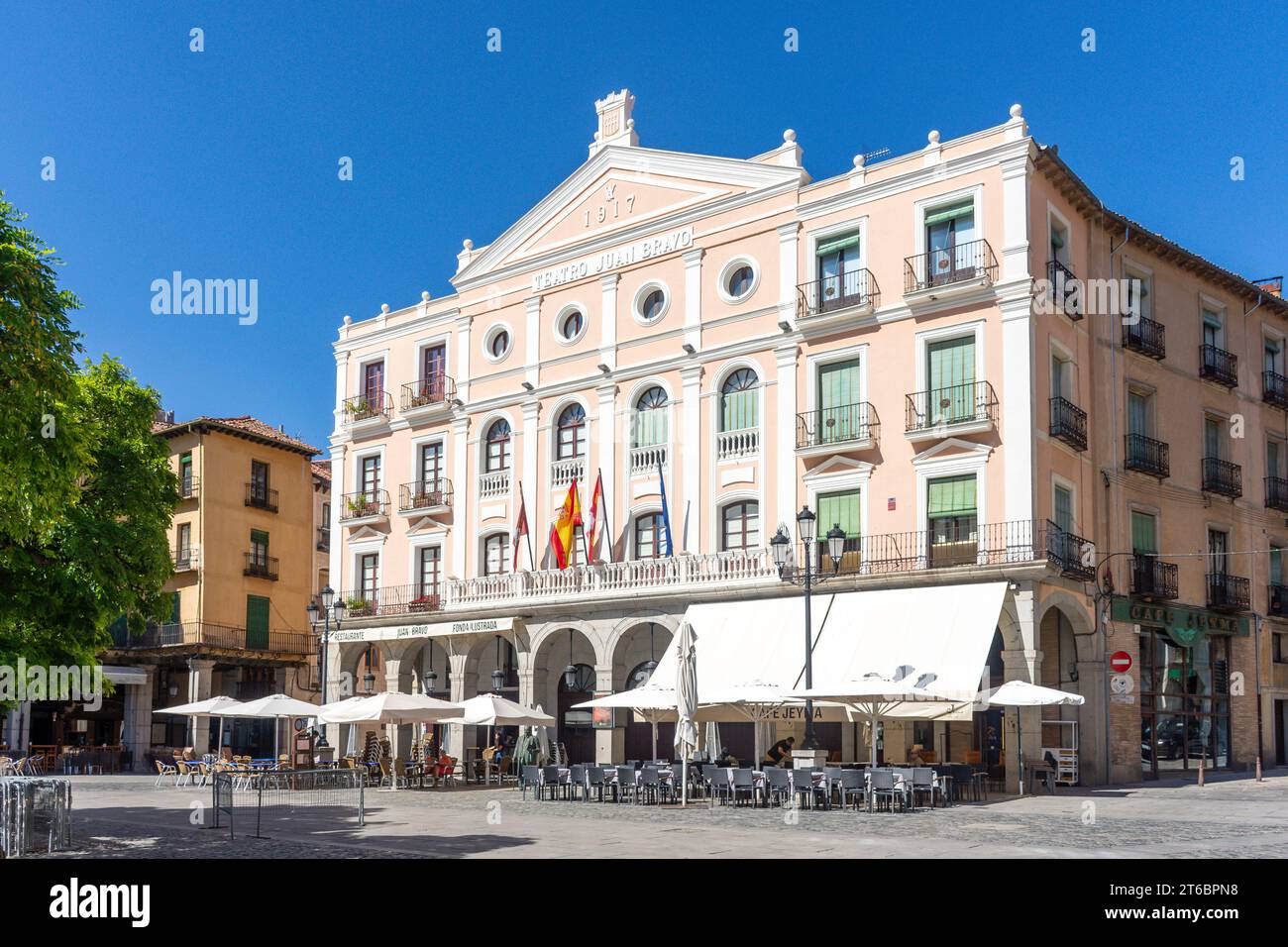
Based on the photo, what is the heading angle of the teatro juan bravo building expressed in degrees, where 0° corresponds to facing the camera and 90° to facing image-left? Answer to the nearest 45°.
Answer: approximately 45°

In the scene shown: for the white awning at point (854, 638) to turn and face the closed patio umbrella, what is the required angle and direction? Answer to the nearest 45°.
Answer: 0° — it already faces it

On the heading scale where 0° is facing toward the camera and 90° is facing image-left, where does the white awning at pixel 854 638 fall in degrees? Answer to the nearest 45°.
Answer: approximately 45°

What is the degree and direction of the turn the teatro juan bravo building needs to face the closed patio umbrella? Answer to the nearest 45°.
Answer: approximately 45° to its left

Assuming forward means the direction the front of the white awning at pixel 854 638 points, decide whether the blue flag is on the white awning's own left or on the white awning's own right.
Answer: on the white awning's own right

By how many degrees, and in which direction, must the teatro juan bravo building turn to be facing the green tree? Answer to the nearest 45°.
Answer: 0° — it already faces it

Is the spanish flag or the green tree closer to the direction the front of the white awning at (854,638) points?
the green tree

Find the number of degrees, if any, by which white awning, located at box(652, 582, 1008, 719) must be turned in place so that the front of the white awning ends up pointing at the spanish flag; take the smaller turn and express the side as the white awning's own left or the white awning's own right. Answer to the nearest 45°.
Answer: approximately 90° to the white awning's own right
